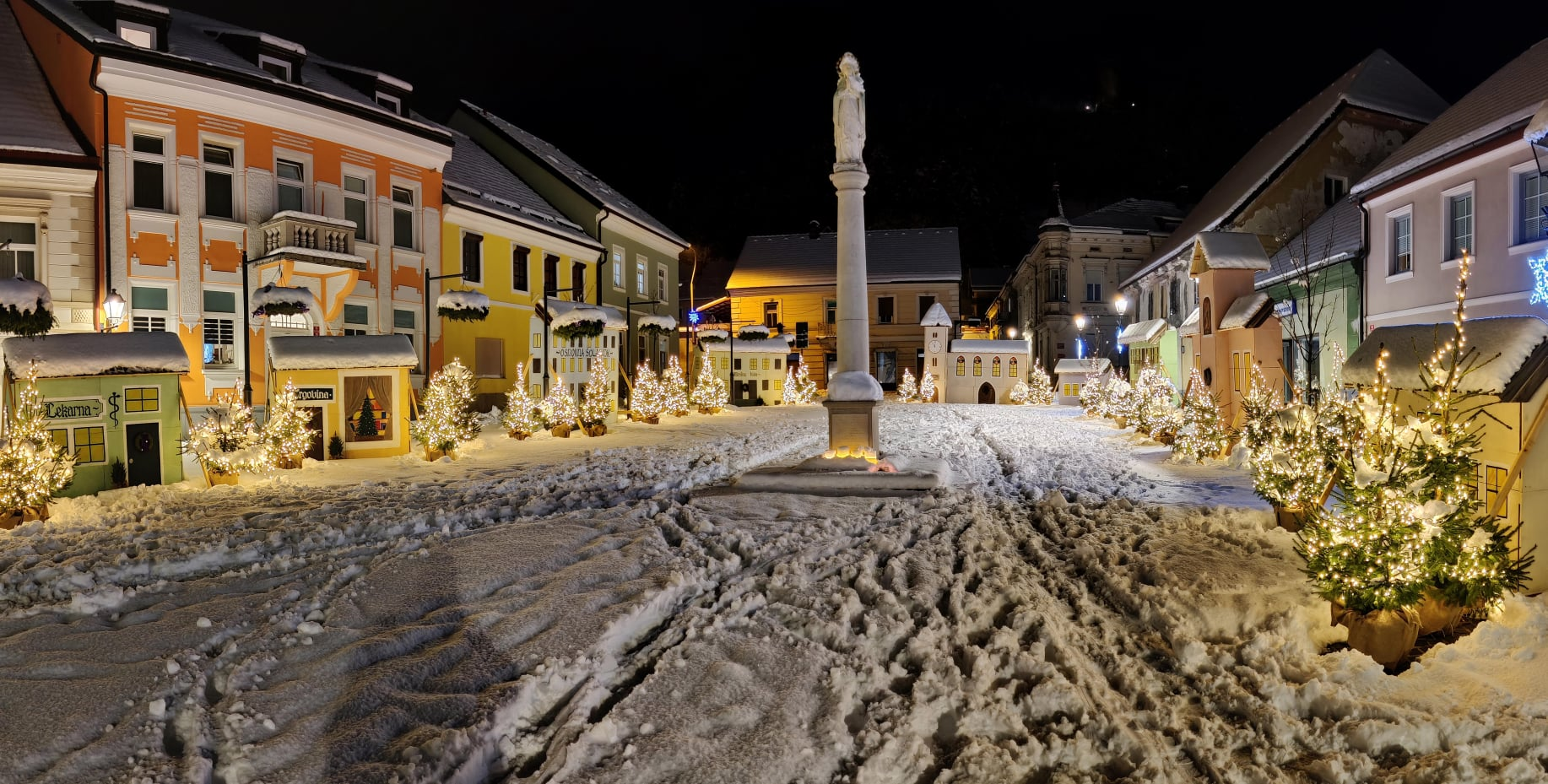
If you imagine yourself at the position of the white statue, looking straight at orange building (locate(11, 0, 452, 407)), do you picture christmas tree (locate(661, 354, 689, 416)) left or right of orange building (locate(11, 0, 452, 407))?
right

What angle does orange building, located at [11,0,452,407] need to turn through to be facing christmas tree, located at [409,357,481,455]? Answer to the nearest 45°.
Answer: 0° — it already faces it

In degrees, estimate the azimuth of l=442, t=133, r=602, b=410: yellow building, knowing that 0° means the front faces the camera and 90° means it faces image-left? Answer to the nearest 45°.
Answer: approximately 315°

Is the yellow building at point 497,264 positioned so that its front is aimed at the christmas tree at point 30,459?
no

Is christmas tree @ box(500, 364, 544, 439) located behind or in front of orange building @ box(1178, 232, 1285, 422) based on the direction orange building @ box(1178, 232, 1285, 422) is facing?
in front

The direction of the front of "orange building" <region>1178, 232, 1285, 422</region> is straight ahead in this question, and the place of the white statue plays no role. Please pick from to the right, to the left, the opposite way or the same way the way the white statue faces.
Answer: to the left

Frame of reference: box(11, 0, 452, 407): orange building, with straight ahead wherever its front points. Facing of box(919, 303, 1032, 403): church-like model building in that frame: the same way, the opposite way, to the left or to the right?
to the right

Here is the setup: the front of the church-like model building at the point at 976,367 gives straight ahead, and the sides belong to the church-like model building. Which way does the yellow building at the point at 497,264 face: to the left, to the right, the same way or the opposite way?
to the left

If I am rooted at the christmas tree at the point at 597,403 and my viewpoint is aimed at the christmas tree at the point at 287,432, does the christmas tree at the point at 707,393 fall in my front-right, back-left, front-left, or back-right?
back-right

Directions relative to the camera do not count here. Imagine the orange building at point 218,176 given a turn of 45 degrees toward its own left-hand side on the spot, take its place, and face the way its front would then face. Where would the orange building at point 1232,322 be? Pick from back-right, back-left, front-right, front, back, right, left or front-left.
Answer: front-right

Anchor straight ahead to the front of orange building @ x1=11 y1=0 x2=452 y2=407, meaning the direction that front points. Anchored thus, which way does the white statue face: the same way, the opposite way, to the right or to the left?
to the right

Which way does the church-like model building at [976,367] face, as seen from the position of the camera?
facing the viewer

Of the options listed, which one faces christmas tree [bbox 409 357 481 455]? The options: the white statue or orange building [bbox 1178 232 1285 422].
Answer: the orange building

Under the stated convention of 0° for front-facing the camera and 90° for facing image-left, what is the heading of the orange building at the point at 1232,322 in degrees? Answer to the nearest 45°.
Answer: approximately 45°

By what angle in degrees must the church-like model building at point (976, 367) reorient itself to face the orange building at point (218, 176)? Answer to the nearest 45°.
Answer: approximately 45° to its right

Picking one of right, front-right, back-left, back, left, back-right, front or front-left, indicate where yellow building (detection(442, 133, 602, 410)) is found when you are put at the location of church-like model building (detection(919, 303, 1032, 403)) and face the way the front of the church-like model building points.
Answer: front-right

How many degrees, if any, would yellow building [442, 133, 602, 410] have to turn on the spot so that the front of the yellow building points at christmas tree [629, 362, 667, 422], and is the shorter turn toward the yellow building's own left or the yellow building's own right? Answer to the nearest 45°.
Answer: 0° — it already faces it

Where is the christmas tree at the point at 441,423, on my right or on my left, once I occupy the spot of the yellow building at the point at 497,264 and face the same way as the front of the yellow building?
on my right

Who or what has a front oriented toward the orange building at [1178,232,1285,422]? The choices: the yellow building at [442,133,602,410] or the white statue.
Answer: the yellow building

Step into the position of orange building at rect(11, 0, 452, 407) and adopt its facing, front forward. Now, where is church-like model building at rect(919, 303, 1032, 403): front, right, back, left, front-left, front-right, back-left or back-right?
front-left

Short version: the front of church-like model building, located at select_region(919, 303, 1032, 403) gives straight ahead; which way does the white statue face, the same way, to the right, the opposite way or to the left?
the same way

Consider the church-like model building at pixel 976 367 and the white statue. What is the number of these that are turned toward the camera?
2
